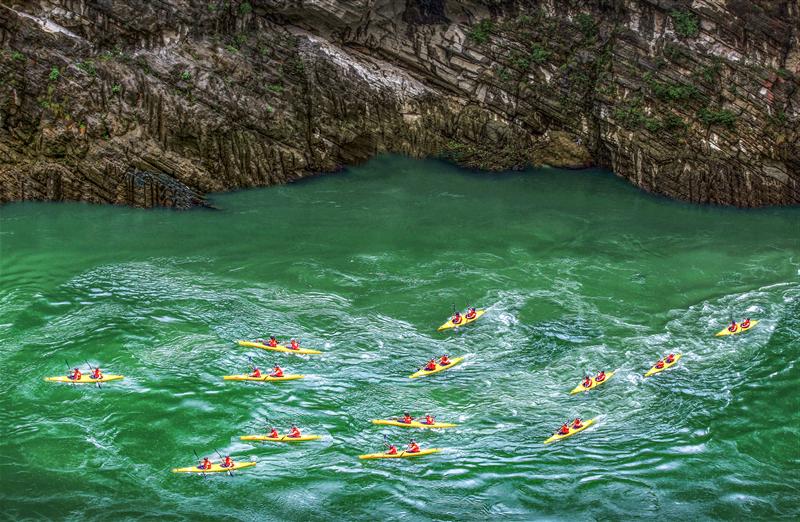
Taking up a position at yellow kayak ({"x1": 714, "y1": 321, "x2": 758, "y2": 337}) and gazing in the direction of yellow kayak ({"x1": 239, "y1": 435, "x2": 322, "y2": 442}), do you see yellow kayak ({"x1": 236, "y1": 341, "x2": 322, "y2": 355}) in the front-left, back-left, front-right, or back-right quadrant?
front-right

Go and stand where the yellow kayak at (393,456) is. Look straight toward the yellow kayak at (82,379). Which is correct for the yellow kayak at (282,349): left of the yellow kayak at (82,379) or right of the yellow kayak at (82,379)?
right

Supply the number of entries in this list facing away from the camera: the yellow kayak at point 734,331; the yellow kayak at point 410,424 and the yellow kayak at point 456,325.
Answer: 0

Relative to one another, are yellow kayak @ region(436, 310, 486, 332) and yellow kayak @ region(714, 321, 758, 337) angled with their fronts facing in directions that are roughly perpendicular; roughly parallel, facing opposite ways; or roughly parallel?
roughly parallel
